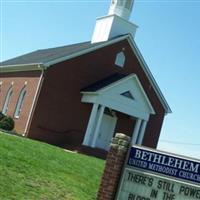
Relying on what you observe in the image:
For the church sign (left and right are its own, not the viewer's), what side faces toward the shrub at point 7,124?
back

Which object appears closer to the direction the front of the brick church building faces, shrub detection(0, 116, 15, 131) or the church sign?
the church sign

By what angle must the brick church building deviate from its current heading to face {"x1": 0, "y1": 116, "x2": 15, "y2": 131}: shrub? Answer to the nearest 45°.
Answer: approximately 135° to its right

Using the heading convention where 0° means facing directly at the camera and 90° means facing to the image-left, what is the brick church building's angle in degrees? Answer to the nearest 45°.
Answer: approximately 315°

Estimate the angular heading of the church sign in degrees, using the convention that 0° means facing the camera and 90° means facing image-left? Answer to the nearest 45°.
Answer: approximately 0°

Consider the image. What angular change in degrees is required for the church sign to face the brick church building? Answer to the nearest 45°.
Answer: approximately 180°
